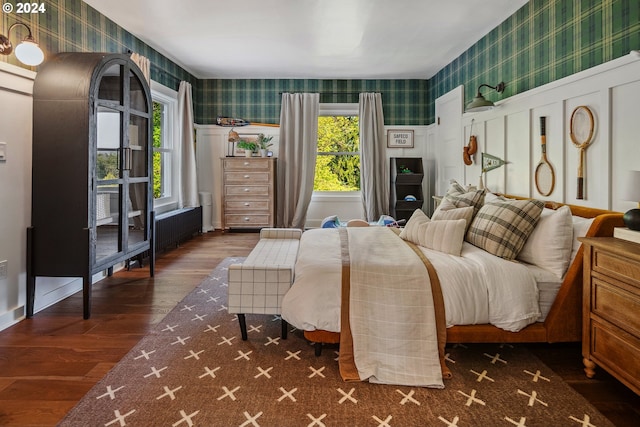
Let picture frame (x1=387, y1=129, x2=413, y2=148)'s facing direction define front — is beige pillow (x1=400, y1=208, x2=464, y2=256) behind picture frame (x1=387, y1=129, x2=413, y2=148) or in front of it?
in front

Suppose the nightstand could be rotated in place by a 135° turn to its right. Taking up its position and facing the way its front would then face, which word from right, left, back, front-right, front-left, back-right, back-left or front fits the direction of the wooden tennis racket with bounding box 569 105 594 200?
front

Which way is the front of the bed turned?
to the viewer's left

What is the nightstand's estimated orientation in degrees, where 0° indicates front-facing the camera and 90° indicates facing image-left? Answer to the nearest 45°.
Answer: approximately 45°

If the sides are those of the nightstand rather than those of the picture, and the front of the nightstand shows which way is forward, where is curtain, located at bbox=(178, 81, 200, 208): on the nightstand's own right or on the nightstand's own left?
on the nightstand's own right

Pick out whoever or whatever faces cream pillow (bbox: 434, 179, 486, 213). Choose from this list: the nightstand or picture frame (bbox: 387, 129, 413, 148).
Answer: the picture frame

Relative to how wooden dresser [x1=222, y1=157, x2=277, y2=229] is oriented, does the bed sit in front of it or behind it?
in front

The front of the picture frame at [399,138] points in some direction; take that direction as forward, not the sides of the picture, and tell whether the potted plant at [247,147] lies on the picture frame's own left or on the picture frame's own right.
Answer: on the picture frame's own right
